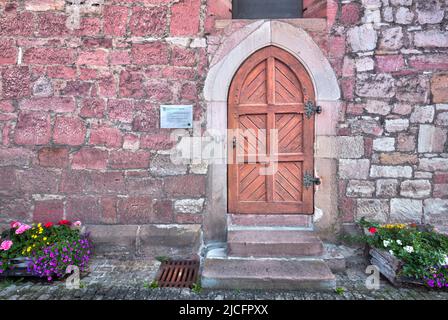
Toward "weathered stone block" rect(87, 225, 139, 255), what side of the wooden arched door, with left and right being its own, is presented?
right

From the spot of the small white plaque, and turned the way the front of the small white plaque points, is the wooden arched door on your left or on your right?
on your left

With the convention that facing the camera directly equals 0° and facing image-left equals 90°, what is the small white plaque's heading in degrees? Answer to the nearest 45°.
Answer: approximately 0°

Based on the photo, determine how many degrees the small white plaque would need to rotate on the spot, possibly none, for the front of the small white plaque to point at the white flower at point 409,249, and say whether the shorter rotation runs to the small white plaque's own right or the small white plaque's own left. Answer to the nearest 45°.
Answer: approximately 90° to the small white plaque's own left

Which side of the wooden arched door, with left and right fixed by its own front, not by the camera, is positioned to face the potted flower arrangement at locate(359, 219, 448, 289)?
left

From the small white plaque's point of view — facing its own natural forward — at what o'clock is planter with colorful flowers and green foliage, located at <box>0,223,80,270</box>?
The planter with colorful flowers and green foliage is roughly at 3 o'clock from the small white plaque.

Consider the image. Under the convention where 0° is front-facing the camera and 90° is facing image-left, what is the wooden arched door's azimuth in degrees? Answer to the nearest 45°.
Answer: approximately 0°

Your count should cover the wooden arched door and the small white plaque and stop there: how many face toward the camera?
2
